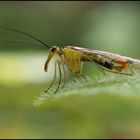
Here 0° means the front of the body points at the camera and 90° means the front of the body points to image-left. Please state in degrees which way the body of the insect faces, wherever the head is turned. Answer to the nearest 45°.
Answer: approximately 90°
